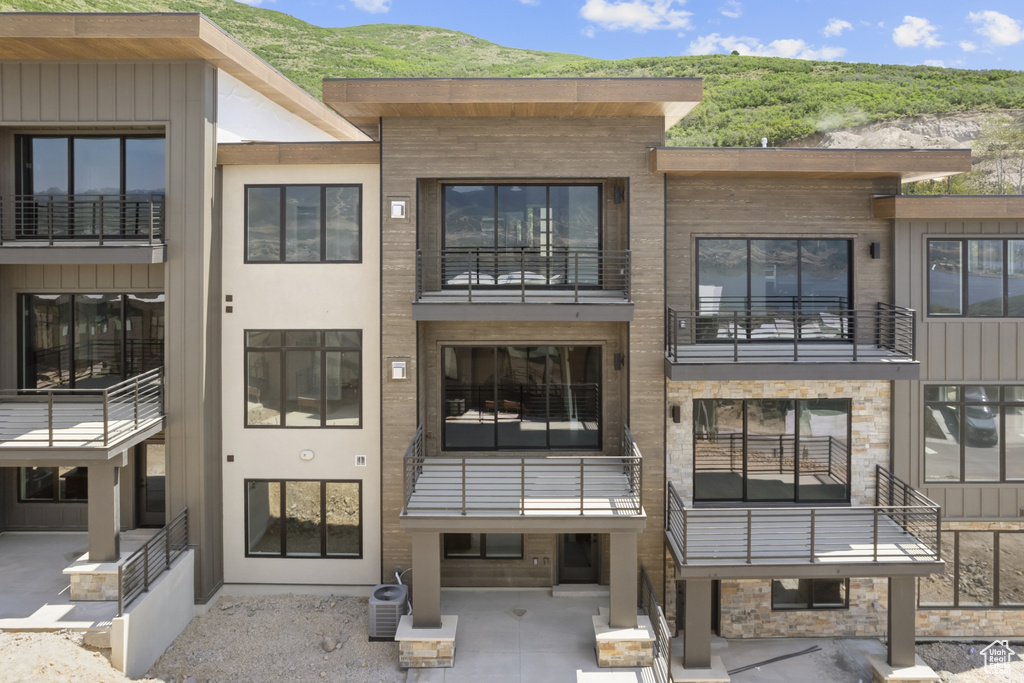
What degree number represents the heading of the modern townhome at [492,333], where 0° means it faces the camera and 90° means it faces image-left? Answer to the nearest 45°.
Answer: approximately 0°
